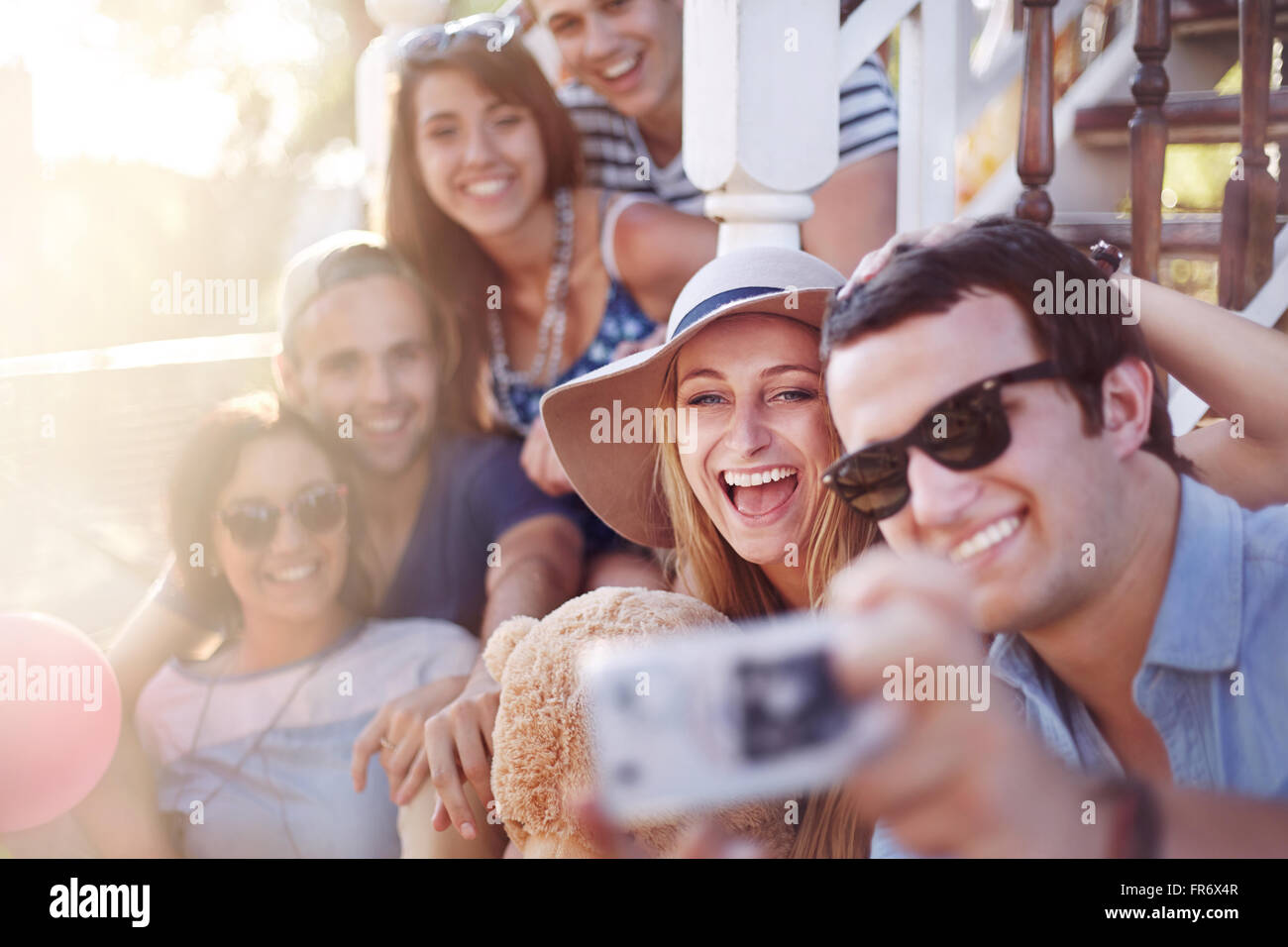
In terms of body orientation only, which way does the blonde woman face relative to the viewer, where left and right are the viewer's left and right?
facing the viewer

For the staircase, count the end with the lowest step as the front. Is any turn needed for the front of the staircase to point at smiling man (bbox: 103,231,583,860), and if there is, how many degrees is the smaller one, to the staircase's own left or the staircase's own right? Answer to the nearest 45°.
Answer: approximately 45° to the staircase's own right

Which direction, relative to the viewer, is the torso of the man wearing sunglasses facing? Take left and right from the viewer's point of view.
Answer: facing the viewer and to the left of the viewer

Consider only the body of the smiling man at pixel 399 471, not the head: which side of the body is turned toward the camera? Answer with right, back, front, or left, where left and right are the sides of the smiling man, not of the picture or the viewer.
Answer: front

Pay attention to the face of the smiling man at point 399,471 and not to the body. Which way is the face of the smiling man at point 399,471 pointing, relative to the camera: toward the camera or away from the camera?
toward the camera

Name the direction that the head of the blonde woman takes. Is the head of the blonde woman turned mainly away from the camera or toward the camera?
toward the camera

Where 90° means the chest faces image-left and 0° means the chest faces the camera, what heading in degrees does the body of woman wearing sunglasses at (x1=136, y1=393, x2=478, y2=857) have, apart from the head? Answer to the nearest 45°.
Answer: approximately 0°

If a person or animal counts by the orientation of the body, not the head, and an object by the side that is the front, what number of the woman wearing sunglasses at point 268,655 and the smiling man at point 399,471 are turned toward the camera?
2

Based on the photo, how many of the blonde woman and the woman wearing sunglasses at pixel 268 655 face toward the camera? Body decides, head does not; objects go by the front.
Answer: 2

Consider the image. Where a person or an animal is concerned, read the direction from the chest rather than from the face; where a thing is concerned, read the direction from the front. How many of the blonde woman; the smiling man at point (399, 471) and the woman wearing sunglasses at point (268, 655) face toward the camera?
3

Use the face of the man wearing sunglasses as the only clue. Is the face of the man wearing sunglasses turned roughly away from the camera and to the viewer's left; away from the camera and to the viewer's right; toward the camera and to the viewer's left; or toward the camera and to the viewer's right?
toward the camera and to the viewer's left

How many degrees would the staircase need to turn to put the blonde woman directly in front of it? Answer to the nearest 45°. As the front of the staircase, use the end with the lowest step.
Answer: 0° — it already faces them

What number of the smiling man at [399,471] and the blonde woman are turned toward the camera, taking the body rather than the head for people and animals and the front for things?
2
